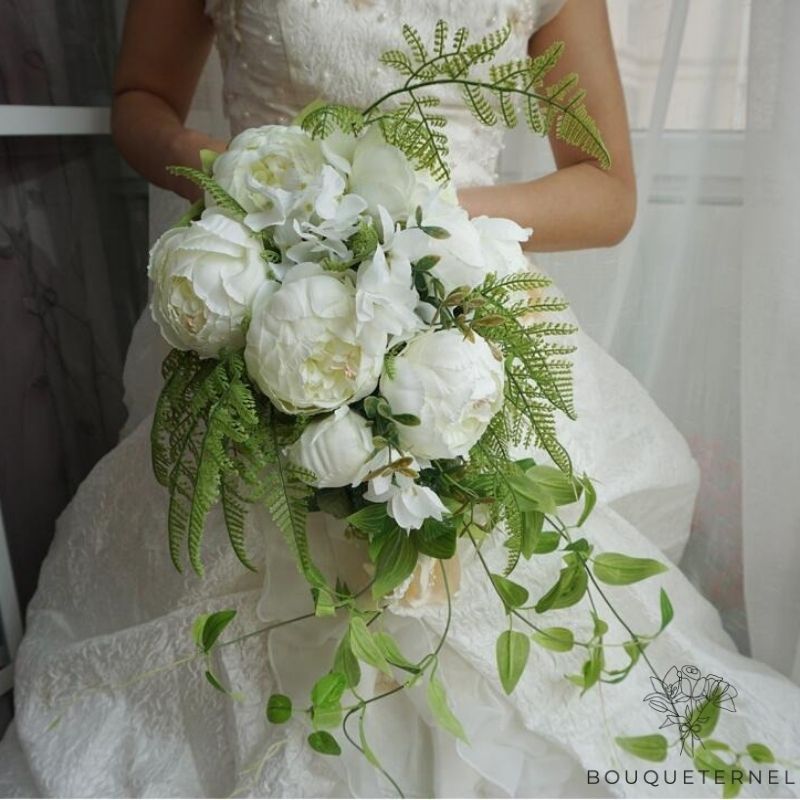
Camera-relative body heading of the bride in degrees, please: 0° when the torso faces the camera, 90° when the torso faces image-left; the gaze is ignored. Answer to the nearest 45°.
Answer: approximately 0°
